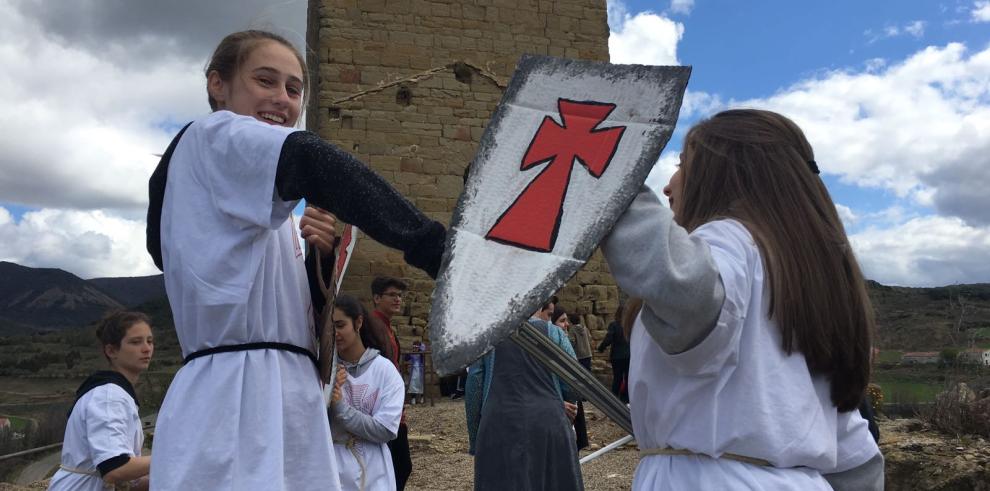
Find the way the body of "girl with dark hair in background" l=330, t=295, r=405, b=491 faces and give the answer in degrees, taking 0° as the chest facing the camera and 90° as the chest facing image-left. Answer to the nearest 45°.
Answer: approximately 45°

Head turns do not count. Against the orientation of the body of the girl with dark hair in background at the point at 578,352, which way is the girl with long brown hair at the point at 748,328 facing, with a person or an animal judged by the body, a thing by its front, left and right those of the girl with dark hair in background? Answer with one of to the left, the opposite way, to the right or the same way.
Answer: to the right

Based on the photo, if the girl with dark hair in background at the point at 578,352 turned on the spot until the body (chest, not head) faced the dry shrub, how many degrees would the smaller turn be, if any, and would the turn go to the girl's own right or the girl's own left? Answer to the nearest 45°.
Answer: approximately 90° to the girl's own left

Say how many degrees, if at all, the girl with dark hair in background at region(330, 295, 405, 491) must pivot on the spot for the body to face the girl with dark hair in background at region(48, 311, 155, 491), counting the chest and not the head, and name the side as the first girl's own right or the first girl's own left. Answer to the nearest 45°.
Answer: approximately 45° to the first girl's own right

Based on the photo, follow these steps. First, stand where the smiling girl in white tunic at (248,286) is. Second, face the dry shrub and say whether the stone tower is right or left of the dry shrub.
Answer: left

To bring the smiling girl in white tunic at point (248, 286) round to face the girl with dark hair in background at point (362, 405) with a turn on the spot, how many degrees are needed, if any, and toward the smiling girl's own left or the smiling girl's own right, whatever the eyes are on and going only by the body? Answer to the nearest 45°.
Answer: approximately 90° to the smiling girl's own left

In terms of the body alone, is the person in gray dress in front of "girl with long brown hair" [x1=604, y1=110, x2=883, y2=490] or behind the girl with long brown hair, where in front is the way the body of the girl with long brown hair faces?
in front

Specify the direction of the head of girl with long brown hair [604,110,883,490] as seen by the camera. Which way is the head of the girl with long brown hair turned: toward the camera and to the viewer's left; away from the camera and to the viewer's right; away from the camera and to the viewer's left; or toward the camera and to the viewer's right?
away from the camera and to the viewer's left

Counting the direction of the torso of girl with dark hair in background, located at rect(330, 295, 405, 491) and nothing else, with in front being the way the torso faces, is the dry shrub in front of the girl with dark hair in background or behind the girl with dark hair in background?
behind
